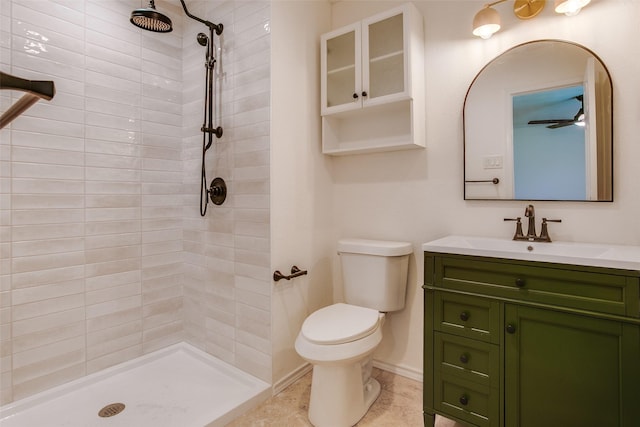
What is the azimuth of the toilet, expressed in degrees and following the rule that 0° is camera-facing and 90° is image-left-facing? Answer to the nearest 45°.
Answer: approximately 45°

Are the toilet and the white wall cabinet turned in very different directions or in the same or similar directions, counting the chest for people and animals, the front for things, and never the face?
same or similar directions

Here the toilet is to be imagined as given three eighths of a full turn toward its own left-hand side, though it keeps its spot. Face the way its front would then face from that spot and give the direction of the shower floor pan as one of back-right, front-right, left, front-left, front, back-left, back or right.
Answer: back

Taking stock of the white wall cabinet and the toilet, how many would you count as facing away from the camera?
0

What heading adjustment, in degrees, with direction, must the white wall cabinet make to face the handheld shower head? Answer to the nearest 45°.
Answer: approximately 45° to its right

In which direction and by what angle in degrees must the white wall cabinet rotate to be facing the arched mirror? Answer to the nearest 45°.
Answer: approximately 135° to its left

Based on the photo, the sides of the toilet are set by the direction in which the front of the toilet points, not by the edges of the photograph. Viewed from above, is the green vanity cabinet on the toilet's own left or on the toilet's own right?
on the toilet's own left
